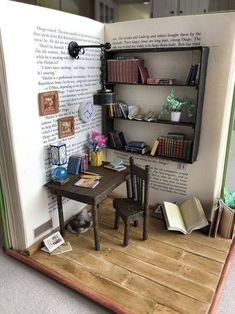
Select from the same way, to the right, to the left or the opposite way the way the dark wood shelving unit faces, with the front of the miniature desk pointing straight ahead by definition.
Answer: to the right

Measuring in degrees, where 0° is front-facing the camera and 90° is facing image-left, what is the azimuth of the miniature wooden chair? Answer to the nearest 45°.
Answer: approximately 45°

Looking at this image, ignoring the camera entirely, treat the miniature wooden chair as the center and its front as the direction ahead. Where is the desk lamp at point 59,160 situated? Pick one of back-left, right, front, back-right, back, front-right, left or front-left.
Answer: front-right

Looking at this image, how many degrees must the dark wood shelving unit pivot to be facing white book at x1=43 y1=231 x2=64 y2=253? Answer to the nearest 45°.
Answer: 0° — it already faces it

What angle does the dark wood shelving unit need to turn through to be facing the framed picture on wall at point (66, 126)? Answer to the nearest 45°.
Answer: approximately 45° to its right

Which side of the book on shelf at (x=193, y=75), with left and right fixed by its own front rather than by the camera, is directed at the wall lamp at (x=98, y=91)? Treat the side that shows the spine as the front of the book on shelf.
right

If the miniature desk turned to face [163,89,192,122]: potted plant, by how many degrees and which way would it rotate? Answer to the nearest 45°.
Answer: approximately 90° to its left

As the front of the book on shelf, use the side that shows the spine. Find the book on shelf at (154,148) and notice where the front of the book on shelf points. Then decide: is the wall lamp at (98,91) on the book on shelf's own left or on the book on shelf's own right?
on the book on shelf's own right

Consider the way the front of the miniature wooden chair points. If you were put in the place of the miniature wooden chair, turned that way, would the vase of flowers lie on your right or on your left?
on your right

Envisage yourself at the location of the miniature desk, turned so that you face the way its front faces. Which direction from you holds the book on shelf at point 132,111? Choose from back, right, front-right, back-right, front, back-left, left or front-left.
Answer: left
